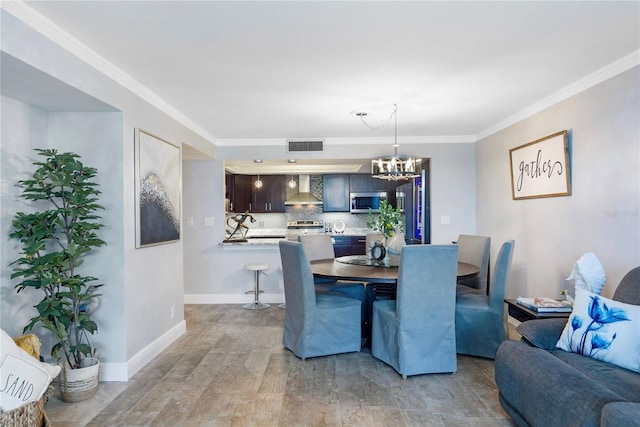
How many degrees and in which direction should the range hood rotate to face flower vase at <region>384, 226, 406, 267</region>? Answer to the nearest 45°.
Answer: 0° — it already faces it

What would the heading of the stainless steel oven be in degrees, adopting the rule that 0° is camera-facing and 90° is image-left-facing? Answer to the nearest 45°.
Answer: approximately 0°

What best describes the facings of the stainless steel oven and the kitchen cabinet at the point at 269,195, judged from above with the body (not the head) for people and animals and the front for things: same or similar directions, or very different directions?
same or similar directions

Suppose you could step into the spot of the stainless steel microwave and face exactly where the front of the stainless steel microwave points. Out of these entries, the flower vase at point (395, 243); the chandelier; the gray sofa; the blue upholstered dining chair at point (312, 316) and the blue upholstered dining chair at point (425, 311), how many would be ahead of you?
5

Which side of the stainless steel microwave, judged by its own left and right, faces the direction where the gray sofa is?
front

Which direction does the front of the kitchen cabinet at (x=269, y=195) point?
toward the camera

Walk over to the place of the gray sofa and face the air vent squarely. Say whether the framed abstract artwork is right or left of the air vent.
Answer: left

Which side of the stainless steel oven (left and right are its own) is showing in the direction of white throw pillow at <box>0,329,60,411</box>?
front

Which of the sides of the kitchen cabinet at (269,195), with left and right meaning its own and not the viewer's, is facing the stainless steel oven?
left

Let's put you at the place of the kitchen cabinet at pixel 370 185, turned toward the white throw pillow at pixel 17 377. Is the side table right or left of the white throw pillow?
left

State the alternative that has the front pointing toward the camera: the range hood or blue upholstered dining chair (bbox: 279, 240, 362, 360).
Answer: the range hood

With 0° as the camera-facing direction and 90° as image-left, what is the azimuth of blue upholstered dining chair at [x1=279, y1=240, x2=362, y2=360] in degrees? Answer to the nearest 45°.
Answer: approximately 225°

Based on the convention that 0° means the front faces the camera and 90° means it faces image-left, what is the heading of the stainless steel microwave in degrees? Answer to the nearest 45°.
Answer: approximately 0°

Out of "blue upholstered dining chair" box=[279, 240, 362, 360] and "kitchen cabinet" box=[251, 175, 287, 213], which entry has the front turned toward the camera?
the kitchen cabinet

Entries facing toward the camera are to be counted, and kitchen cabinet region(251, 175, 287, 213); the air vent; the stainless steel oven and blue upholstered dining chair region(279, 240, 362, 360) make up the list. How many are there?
3

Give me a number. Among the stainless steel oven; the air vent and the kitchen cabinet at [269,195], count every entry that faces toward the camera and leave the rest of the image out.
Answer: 3

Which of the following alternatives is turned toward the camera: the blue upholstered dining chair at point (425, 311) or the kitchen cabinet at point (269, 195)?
the kitchen cabinet

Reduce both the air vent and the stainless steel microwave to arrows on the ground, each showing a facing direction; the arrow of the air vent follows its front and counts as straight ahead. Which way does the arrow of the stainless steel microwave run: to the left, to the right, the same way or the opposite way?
the same way

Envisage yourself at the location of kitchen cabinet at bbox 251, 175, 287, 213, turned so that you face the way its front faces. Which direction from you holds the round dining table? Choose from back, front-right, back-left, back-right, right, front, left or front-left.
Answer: front

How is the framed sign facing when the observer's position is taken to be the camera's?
facing the viewer and to the left of the viewer
